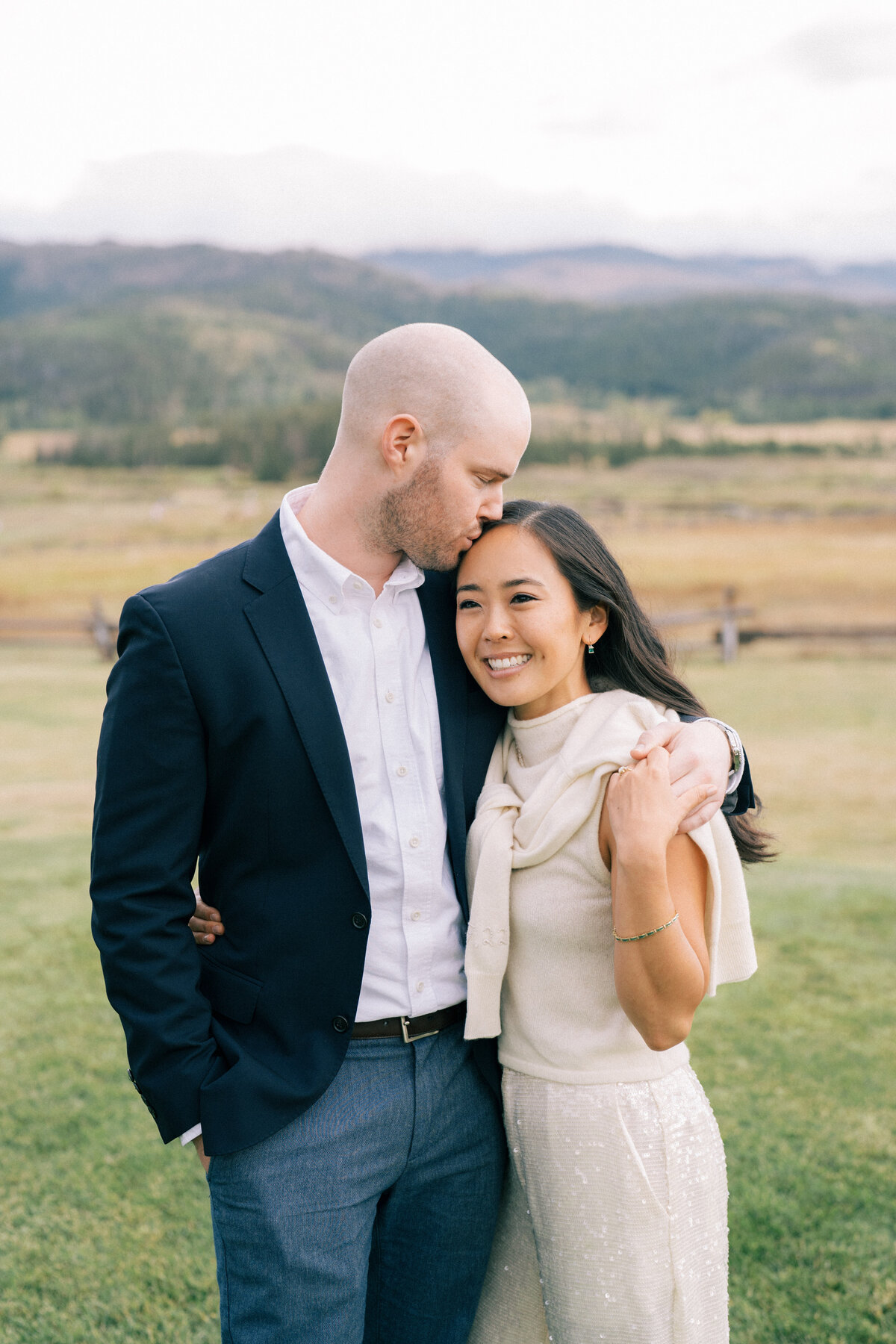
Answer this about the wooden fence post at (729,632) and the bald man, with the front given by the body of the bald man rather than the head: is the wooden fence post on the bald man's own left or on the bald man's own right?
on the bald man's own left

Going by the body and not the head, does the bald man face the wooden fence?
no

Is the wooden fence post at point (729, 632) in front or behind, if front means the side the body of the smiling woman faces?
behind

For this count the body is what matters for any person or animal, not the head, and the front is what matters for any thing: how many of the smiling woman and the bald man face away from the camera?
0

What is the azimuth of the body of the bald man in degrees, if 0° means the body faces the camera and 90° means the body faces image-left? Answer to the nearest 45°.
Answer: approximately 315°

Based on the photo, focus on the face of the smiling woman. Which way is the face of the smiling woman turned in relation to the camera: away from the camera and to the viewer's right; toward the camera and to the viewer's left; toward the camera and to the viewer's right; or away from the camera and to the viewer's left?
toward the camera and to the viewer's left

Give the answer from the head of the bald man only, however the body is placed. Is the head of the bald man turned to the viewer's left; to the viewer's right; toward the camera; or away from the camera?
to the viewer's right

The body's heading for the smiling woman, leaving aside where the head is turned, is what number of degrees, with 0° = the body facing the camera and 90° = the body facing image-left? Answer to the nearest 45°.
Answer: approximately 45°
